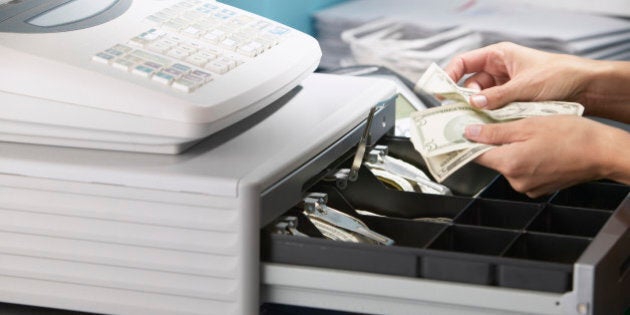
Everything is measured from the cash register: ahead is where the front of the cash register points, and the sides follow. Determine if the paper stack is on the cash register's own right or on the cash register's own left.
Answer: on the cash register's own left

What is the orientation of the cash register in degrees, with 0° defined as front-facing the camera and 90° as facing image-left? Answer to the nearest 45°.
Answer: approximately 315°
